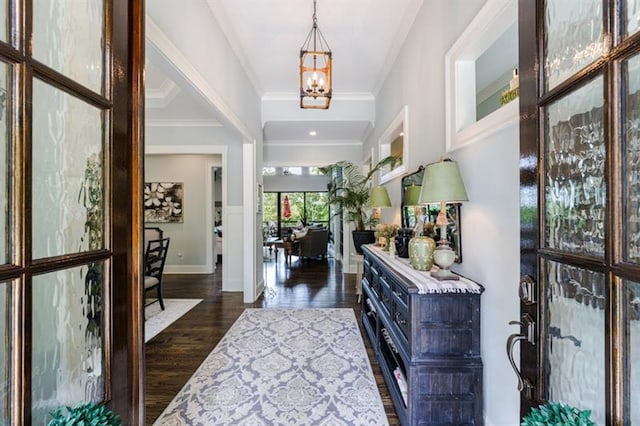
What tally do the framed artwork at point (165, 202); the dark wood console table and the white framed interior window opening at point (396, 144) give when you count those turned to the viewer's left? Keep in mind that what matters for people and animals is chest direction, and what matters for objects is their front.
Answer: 2

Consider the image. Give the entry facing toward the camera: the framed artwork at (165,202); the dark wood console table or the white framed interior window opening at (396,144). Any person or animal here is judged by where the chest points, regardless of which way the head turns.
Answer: the framed artwork at (165,202)

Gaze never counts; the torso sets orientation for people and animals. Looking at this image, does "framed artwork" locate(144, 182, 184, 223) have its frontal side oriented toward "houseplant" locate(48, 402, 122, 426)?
yes

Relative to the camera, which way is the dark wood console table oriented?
to the viewer's left

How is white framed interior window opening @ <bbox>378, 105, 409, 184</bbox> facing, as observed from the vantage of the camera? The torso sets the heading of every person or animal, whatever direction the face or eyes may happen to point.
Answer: facing to the left of the viewer

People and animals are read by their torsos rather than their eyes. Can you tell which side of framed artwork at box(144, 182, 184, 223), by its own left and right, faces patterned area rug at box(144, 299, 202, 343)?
front

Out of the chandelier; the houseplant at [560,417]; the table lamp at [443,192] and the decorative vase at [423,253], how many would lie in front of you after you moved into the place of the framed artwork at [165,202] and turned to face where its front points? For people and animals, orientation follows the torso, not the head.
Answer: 4

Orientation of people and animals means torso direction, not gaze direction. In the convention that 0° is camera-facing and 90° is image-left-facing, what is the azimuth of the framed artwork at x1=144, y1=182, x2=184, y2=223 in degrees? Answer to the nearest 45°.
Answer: approximately 0°

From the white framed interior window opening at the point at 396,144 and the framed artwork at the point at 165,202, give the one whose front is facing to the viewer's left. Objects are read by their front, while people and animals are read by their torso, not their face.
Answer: the white framed interior window opening at the point at 396,144

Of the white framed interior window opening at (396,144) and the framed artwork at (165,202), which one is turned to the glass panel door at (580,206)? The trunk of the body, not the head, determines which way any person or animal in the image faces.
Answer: the framed artwork at (165,202)

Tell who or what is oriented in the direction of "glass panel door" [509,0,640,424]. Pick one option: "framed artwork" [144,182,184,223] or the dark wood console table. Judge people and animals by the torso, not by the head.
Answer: the framed artwork

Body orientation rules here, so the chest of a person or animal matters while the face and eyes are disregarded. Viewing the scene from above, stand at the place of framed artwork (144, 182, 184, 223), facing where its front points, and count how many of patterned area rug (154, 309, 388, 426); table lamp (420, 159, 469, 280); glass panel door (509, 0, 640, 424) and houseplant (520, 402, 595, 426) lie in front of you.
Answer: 4

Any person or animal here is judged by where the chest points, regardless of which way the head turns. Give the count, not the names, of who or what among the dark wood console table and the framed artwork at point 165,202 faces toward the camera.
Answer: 1

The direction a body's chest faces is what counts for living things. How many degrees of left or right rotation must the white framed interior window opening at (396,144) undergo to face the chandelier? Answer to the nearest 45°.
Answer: approximately 45° to its left
